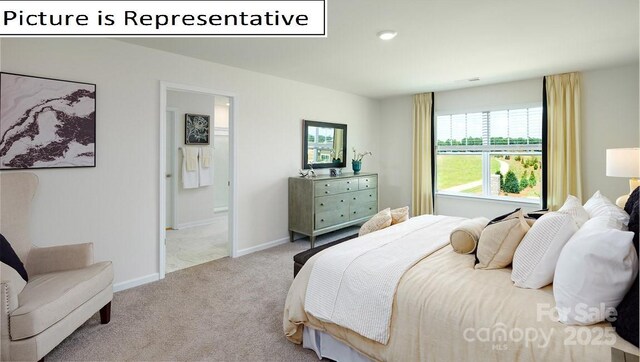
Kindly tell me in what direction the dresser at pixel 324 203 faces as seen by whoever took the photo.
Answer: facing the viewer and to the right of the viewer

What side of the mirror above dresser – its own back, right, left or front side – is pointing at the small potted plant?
left

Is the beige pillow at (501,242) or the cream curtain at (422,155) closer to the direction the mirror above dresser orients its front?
the beige pillow

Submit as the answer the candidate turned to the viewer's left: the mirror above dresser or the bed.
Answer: the bed

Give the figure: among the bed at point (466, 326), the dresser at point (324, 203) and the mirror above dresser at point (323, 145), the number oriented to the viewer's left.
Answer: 1

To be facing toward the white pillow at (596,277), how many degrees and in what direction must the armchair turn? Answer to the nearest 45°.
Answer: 0° — it already faces it

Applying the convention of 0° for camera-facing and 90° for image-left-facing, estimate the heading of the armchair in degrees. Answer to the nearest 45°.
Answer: approximately 315°

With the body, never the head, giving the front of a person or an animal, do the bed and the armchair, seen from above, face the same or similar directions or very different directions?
very different directions

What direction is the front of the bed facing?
to the viewer's left

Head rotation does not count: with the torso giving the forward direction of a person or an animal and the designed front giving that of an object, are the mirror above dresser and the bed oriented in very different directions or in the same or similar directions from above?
very different directions

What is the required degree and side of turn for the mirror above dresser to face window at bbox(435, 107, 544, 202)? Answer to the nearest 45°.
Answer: approximately 45° to its left
